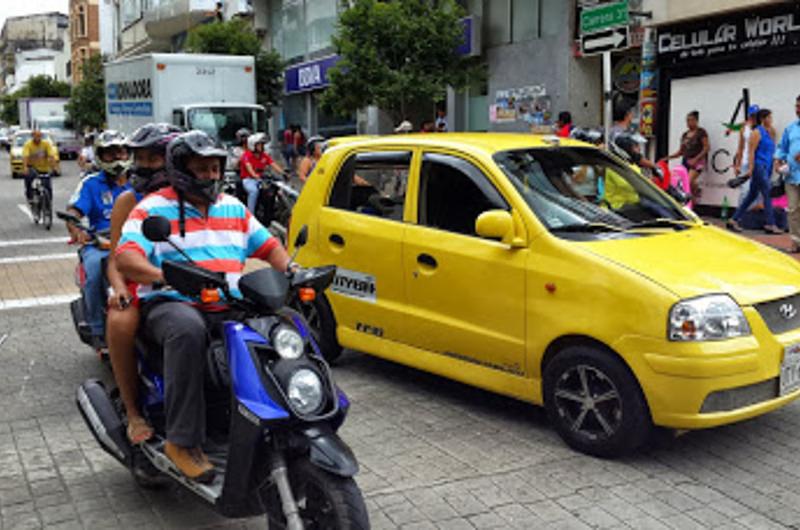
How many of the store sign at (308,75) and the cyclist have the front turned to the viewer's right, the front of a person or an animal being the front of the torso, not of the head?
0

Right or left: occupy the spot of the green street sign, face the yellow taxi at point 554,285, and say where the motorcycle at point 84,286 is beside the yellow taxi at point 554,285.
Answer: right

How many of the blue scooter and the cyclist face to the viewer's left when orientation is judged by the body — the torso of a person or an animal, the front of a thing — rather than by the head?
0

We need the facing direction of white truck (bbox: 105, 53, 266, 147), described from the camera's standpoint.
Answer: facing the viewer and to the right of the viewer

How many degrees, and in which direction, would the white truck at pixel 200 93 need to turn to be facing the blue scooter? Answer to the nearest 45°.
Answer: approximately 45° to its right

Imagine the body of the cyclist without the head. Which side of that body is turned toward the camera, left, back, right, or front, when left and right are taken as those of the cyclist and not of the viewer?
front

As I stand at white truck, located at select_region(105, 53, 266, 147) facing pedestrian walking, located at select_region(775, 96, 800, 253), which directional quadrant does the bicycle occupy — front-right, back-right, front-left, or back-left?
front-right

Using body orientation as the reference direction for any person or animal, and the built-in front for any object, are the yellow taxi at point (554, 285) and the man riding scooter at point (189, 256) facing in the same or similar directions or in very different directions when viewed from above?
same or similar directions

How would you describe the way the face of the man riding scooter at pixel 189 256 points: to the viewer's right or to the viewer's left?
to the viewer's right

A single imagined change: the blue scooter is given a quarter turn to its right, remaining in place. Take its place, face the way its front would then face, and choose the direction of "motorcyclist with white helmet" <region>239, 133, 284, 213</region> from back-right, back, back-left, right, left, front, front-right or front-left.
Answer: back-right

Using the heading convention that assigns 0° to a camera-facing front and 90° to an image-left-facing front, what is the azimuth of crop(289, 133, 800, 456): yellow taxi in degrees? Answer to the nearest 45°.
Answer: approximately 315°

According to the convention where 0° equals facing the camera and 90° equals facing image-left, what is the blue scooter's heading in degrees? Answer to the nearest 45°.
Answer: approximately 315°

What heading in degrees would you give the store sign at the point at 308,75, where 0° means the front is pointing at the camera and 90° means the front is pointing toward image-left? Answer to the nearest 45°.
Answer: approximately 45°

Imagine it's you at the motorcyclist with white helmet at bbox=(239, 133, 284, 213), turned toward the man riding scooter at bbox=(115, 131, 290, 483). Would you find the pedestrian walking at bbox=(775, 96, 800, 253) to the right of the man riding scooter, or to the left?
left

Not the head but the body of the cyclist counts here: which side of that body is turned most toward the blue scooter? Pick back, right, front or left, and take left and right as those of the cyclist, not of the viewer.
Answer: front

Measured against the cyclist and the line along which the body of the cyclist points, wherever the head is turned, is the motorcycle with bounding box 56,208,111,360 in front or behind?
in front

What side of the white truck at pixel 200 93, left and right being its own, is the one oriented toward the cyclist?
right

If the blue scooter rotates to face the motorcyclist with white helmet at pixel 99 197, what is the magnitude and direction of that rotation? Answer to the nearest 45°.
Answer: approximately 135° to its left

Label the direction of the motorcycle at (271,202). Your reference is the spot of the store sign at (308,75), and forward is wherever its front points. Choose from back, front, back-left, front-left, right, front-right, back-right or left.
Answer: front-left
